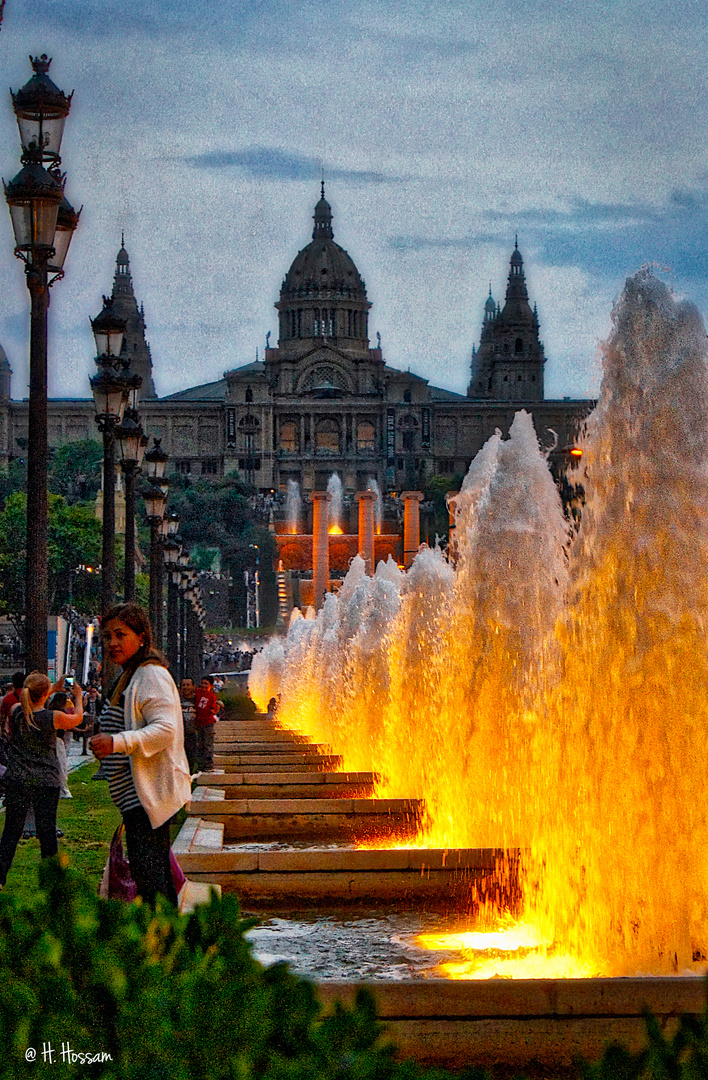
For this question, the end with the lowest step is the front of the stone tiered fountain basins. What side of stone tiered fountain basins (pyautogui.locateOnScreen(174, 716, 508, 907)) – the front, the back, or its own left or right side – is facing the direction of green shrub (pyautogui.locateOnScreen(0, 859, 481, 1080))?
front

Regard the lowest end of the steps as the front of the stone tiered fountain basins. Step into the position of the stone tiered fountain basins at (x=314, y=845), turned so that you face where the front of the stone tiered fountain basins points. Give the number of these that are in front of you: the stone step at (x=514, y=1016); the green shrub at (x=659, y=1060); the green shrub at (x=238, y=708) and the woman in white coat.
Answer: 3

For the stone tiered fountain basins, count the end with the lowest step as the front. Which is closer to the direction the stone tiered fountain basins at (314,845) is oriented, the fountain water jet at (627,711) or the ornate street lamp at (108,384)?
the fountain water jet

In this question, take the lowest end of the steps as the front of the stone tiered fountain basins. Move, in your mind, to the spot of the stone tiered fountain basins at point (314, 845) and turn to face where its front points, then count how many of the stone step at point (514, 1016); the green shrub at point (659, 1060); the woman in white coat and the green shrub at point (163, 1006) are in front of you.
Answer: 4

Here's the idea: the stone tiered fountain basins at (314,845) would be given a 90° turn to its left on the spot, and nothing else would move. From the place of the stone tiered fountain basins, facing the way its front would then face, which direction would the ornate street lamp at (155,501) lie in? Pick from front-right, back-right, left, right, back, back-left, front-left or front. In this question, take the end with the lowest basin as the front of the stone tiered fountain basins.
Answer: left

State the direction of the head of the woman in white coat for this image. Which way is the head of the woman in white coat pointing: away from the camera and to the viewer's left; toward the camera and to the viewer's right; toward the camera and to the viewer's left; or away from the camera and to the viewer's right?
toward the camera and to the viewer's left

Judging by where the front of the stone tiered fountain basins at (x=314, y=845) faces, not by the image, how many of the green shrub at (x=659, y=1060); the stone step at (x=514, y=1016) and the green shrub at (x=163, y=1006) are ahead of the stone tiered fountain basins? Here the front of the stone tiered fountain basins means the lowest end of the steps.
3

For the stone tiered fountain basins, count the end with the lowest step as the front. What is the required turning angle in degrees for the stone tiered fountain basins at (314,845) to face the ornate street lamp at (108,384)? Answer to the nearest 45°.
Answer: approximately 135° to its right

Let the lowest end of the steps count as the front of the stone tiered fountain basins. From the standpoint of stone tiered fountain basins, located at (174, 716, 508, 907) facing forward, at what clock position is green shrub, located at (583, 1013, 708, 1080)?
The green shrub is roughly at 12 o'clock from the stone tiered fountain basins.

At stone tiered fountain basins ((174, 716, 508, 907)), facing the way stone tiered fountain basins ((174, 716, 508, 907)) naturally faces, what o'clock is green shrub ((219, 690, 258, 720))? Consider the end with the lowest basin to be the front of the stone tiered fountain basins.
The green shrub is roughly at 6 o'clock from the stone tiered fountain basins.

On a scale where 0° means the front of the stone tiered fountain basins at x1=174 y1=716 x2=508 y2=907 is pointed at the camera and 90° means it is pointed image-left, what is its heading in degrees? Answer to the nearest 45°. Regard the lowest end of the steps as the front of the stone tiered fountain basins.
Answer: approximately 0°
